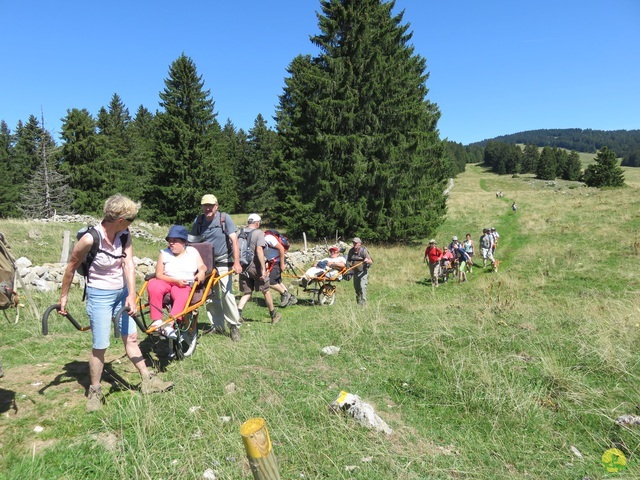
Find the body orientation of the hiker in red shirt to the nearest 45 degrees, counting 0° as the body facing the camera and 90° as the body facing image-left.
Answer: approximately 0°

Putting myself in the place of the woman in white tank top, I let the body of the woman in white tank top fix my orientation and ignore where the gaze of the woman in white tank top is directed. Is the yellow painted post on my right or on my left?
on my left

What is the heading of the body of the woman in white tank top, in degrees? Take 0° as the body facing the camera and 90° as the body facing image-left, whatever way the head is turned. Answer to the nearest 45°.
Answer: approximately 45°

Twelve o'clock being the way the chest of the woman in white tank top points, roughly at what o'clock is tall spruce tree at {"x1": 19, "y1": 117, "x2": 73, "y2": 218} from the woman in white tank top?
The tall spruce tree is roughly at 4 o'clock from the woman in white tank top.

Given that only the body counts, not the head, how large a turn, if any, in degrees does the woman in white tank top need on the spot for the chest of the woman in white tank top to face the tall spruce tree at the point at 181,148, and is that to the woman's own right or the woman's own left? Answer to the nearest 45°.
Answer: approximately 135° to the woman's own right

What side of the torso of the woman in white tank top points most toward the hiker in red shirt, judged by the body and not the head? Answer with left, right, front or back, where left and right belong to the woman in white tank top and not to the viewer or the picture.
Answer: back

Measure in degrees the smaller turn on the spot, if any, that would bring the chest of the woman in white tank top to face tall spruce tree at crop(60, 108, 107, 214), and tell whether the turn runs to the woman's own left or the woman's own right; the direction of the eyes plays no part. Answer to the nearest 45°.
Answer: approximately 135° to the woman's own right

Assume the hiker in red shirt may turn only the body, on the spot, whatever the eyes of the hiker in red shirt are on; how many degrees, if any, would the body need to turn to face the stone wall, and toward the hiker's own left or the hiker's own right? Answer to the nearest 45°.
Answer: approximately 45° to the hiker's own right
